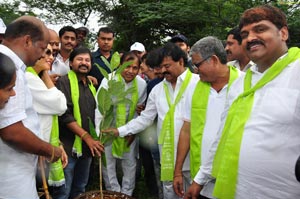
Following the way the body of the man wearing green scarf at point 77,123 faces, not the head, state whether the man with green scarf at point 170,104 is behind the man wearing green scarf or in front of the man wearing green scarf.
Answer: in front

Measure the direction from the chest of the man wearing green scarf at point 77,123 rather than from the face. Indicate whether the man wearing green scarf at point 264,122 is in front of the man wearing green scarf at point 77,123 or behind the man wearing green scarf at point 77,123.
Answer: in front

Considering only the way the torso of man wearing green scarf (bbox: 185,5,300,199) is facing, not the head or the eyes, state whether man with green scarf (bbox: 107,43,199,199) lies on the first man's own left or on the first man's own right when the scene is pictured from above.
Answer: on the first man's own right

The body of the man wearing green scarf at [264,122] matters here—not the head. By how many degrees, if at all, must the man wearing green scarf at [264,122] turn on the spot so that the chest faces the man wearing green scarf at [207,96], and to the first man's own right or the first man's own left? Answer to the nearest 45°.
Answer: approximately 90° to the first man's own right

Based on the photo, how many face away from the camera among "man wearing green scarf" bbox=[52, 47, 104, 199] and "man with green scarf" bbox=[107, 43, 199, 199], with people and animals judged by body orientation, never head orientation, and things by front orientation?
0

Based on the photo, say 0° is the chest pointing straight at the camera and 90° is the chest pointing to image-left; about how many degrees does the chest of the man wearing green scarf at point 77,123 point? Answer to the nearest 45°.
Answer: approximately 315°

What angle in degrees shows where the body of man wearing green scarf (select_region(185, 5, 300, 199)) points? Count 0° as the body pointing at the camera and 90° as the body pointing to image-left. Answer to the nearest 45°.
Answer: approximately 45°

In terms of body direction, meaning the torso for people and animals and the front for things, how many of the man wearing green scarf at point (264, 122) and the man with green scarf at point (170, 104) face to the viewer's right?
0

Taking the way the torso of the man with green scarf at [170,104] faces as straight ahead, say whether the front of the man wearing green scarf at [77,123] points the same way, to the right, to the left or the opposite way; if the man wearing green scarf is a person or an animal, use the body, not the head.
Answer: to the left

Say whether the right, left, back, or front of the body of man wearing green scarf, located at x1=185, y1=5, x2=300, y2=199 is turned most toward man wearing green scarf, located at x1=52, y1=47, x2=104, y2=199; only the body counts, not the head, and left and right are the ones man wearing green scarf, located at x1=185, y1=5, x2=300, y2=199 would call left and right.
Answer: right
